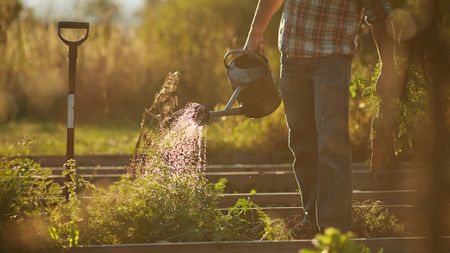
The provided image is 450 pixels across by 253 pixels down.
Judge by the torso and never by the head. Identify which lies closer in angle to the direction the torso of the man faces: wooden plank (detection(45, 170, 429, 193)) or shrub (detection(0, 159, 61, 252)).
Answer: the shrub

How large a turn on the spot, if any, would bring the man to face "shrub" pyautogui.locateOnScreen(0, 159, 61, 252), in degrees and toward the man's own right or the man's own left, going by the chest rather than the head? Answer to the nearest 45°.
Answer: approximately 45° to the man's own right

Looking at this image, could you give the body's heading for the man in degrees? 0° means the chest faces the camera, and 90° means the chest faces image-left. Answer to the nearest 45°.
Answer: approximately 45°

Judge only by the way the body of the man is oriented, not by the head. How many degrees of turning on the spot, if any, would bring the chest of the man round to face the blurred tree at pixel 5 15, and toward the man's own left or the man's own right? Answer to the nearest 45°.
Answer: approximately 90° to the man's own right

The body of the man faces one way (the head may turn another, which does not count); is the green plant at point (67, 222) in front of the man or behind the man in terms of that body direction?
in front
